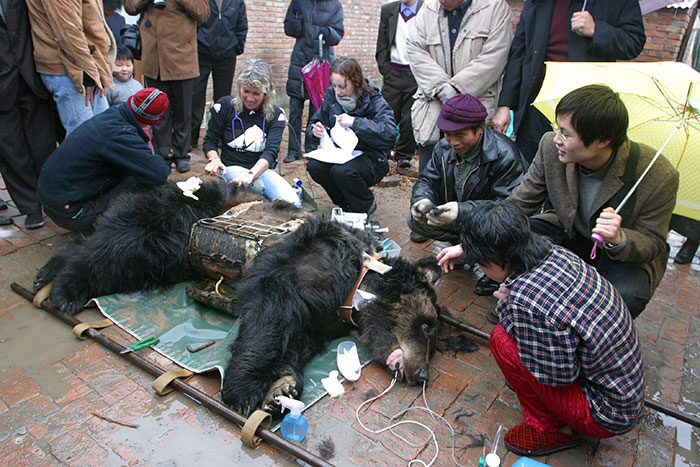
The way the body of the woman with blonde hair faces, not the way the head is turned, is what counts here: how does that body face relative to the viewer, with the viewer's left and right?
facing the viewer

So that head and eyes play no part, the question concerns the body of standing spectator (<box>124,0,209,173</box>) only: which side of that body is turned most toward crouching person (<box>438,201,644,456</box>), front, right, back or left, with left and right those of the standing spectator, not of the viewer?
front

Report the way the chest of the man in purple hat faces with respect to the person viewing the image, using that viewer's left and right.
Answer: facing the viewer and to the left of the viewer

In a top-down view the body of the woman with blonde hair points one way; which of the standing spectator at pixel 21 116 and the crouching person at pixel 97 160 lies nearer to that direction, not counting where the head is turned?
the crouching person

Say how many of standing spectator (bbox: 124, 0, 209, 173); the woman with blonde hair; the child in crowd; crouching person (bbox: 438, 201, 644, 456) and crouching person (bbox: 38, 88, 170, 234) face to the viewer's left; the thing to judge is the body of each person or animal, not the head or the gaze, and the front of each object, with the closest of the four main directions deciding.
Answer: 1

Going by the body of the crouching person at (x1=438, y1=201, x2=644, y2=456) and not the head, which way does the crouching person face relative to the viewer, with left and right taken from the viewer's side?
facing to the left of the viewer

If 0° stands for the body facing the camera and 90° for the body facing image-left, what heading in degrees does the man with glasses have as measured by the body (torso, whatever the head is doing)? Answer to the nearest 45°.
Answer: approximately 45°

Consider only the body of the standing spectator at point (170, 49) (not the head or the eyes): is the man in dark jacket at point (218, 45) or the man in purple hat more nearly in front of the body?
the man in purple hat

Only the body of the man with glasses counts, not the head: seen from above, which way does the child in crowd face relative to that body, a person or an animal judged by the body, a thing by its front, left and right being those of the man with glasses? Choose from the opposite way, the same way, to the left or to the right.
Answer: to the left

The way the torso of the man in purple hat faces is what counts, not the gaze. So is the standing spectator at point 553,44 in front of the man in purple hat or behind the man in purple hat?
behind

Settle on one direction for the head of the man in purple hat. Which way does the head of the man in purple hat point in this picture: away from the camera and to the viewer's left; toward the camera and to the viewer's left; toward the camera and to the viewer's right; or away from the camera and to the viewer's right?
toward the camera and to the viewer's left

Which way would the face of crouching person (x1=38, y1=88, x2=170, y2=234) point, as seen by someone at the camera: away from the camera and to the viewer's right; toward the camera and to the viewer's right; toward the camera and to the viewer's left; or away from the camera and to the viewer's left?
away from the camera and to the viewer's right

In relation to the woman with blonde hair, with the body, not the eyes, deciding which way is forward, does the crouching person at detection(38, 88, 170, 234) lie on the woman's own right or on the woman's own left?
on the woman's own right
